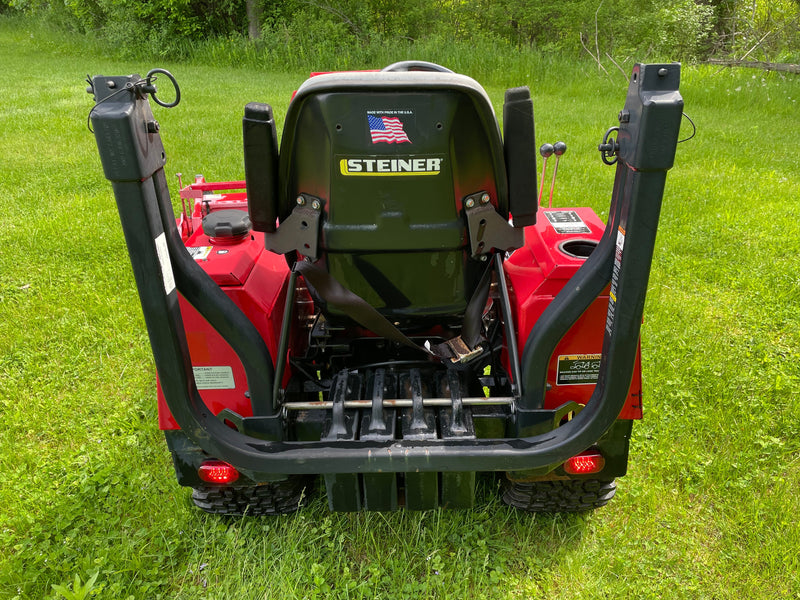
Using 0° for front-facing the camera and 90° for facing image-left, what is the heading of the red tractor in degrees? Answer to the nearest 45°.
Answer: approximately 180°
